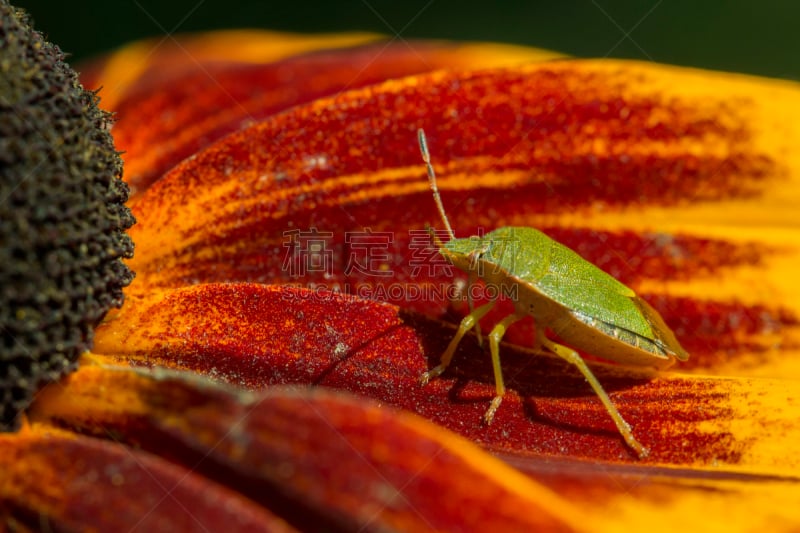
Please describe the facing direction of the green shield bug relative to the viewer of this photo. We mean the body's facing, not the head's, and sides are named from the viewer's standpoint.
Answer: facing to the left of the viewer
